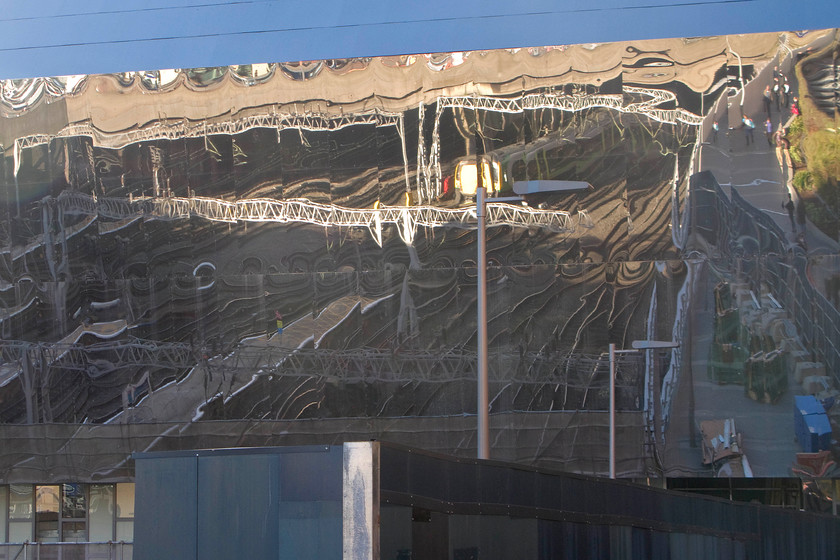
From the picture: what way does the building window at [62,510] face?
toward the camera
